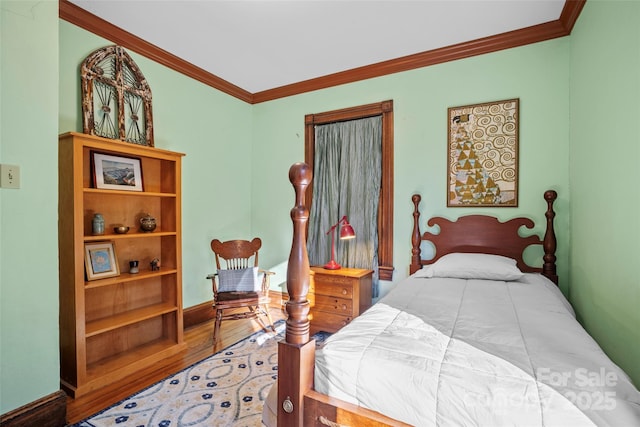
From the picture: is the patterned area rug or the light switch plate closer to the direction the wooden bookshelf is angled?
the patterned area rug

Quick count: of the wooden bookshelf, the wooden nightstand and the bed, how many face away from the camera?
0

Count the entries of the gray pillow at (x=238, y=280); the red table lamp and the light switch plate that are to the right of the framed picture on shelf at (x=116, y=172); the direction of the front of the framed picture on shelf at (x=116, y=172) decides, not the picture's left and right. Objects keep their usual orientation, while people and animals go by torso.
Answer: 1

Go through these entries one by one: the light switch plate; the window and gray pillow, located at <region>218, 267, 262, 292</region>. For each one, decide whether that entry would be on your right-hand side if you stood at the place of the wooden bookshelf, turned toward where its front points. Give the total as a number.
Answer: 1

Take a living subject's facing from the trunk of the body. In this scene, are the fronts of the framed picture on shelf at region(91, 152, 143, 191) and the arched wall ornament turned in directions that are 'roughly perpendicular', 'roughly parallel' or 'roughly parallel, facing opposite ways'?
roughly parallel

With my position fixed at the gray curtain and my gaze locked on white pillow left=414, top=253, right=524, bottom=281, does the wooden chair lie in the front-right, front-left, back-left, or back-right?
back-right

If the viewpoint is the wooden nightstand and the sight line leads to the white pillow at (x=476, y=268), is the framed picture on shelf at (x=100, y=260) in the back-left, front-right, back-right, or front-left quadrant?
back-right

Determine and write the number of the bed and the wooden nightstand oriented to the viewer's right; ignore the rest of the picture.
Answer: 0

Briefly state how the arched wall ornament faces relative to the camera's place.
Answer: facing the viewer and to the right of the viewer

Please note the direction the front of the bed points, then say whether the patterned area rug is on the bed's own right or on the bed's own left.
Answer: on the bed's own right

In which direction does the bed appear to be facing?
toward the camera

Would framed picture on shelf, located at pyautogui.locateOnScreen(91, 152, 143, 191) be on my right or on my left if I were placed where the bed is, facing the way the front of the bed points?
on my right

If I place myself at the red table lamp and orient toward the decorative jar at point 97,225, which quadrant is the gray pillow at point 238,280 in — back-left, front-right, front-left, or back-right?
front-right

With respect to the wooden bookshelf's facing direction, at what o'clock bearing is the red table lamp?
The red table lamp is roughly at 11 o'clock from the wooden bookshelf.

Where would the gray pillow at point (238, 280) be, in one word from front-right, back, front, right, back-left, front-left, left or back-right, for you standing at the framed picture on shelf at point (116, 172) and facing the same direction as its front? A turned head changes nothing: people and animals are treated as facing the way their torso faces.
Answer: front-left

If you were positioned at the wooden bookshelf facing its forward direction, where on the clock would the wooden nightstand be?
The wooden nightstand is roughly at 11 o'clock from the wooden bookshelf.

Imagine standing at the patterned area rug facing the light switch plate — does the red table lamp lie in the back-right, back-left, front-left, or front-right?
back-right

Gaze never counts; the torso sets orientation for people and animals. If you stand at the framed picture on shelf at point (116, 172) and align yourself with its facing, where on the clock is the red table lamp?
The red table lamp is roughly at 11 o'clock from the framed picture on shelf.

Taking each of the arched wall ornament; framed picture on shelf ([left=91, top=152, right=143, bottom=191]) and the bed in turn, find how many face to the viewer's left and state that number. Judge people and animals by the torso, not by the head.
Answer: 0
